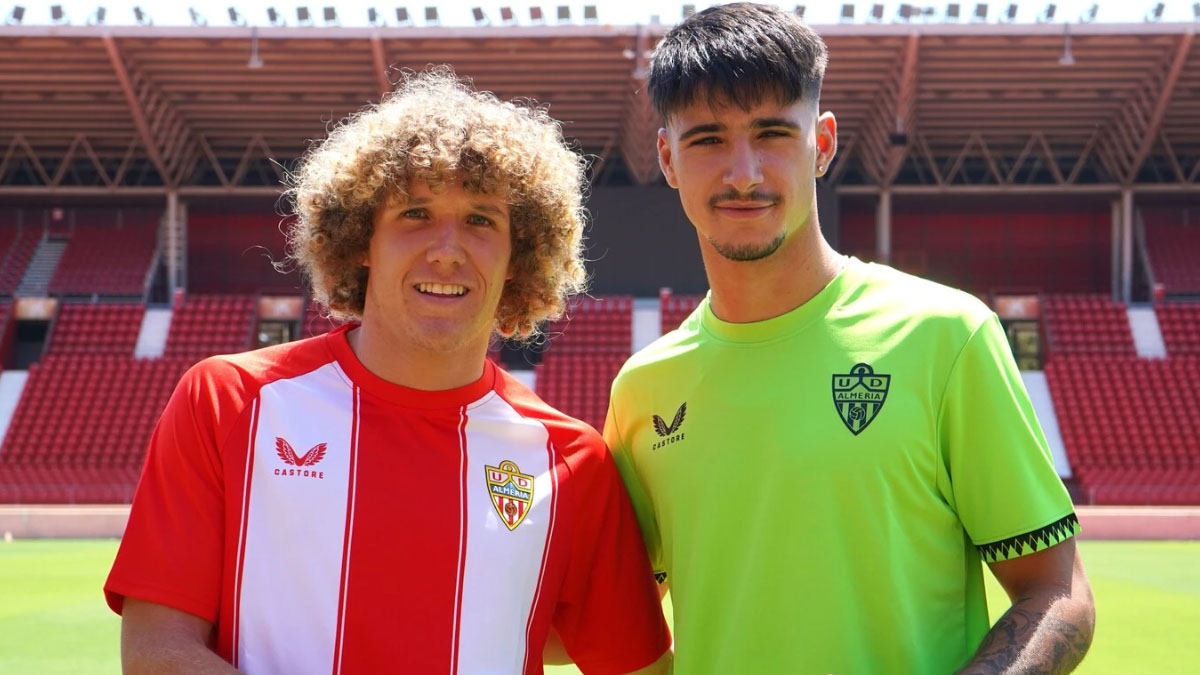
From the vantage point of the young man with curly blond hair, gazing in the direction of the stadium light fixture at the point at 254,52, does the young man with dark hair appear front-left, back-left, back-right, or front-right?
back-right

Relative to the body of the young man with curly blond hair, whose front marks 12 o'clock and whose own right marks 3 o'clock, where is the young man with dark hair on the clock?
The young man with dark hair is roughly at 10 o'clock from the young man with curly blond hair.

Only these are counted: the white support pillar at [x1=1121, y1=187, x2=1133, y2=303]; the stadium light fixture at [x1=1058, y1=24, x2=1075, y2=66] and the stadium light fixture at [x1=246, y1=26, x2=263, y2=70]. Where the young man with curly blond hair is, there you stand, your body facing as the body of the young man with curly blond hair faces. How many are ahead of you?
0

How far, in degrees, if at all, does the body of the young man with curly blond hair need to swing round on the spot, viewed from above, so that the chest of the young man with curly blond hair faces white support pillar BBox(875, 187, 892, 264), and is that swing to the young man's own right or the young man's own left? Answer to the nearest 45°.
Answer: approximately 135° to the young man's own left

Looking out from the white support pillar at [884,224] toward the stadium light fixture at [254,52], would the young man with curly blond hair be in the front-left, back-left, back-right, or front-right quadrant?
front-left

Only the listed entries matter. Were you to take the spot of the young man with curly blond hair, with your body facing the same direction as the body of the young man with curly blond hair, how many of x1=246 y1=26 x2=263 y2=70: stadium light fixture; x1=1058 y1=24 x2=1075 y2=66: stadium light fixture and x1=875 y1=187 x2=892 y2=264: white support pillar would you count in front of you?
0

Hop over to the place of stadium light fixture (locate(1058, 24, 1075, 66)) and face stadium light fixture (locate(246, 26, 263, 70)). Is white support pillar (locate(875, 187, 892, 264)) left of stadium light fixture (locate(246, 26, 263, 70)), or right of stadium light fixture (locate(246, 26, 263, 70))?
right

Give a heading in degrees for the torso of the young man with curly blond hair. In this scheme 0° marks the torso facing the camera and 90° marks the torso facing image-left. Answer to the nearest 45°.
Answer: approximately 0°

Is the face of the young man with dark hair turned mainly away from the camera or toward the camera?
toward the camera

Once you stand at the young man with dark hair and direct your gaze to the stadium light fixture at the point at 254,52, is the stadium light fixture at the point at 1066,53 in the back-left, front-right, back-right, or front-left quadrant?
front-right

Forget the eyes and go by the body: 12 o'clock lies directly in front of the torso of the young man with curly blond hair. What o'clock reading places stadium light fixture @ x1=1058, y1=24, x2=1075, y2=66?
The stadium light fixture is roughly at 7 o'clock from the young man with curly blond hair.

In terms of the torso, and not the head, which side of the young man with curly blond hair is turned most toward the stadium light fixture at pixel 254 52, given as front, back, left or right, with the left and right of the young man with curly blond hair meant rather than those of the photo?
back

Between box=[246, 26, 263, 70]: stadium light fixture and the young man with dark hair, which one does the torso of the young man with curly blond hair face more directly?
the young man with dark hair

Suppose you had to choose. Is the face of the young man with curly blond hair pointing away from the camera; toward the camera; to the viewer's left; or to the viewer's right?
toward the camera
